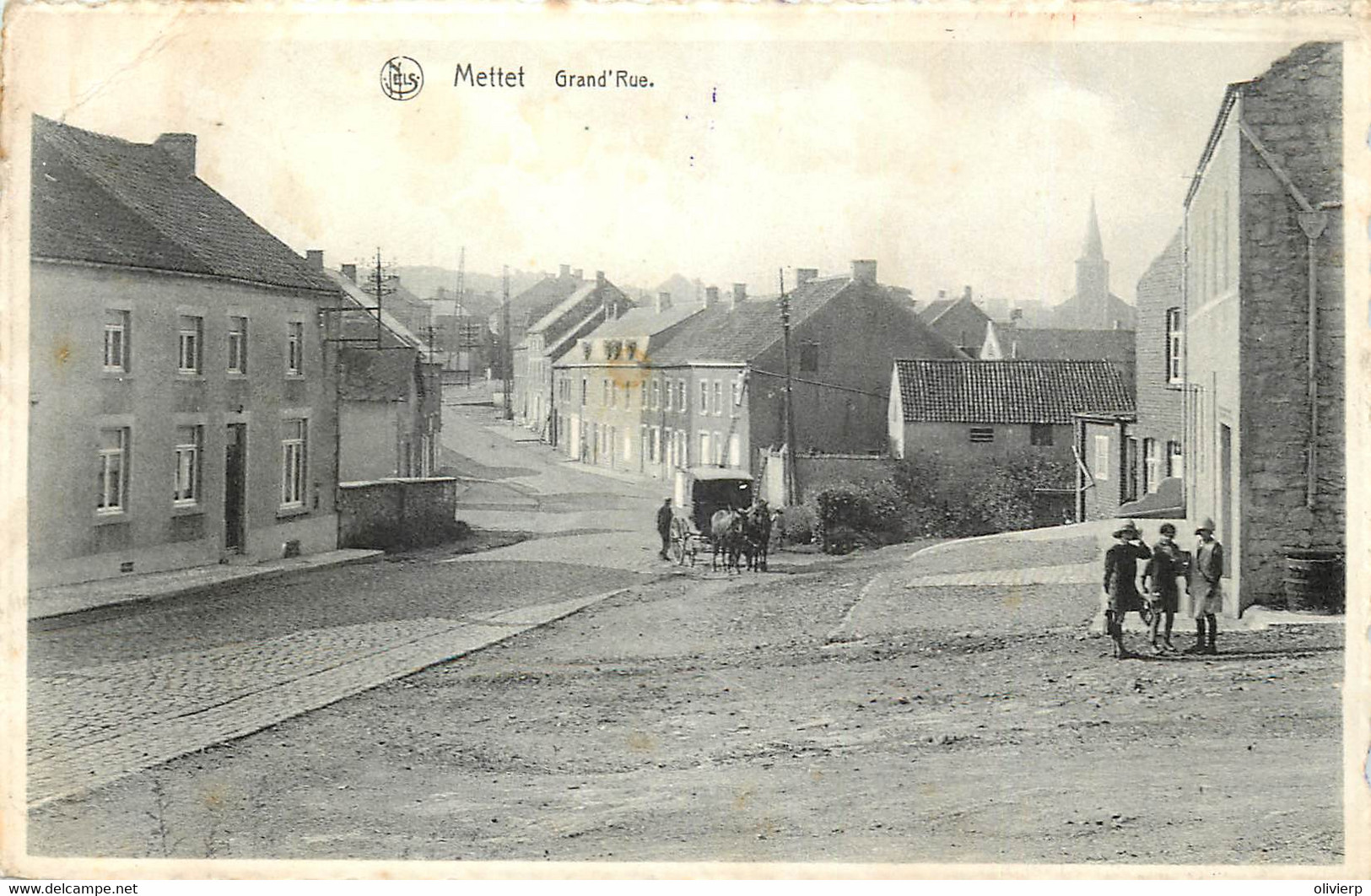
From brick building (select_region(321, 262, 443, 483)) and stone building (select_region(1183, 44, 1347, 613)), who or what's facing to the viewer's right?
brick building (select_region(321, 262, 443, 483))

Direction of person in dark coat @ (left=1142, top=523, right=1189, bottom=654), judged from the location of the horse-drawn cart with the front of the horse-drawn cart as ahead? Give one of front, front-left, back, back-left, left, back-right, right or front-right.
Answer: front-left

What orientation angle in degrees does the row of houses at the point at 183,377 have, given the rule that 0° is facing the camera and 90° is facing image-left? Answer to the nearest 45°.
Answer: approximately 315°

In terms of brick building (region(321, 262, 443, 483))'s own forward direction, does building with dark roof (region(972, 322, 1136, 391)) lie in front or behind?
in front

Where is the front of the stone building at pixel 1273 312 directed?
to the viewer's left
